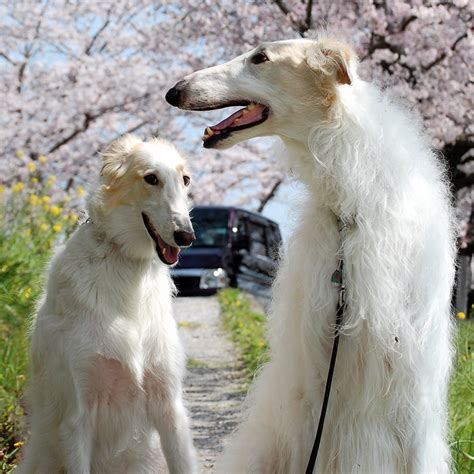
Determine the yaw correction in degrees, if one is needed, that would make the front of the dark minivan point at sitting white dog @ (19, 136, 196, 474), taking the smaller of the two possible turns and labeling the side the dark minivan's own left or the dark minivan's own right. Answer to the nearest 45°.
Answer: approximately 45° to the dark minivan's own left

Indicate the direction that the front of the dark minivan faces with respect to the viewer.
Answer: facing the viewer and to the left of the viewer

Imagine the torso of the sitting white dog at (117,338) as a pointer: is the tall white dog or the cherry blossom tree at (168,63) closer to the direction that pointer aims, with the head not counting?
the tall white dog

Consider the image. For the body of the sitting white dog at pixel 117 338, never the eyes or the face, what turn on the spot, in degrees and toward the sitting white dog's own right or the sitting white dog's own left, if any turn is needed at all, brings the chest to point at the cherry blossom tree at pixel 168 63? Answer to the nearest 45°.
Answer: approximately 135° to the sitting white dog's own left

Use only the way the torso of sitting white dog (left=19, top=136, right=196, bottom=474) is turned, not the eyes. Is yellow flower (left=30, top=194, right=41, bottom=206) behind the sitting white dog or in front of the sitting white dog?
behind

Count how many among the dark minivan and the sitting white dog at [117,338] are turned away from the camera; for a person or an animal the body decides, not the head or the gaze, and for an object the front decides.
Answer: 0

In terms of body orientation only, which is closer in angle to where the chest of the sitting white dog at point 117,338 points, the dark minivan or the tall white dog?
the tall white dog

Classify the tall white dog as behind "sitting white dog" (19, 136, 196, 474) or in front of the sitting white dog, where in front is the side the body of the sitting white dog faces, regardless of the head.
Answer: in front

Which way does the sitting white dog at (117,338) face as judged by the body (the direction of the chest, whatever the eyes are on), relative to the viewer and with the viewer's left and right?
facing the viewer and to the right of the viewer
